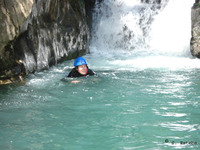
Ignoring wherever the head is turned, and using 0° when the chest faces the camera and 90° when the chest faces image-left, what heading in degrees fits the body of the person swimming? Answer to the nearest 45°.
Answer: approximately 0°

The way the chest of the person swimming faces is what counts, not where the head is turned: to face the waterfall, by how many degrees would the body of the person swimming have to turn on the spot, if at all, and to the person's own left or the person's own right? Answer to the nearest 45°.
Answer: approximately 180°
